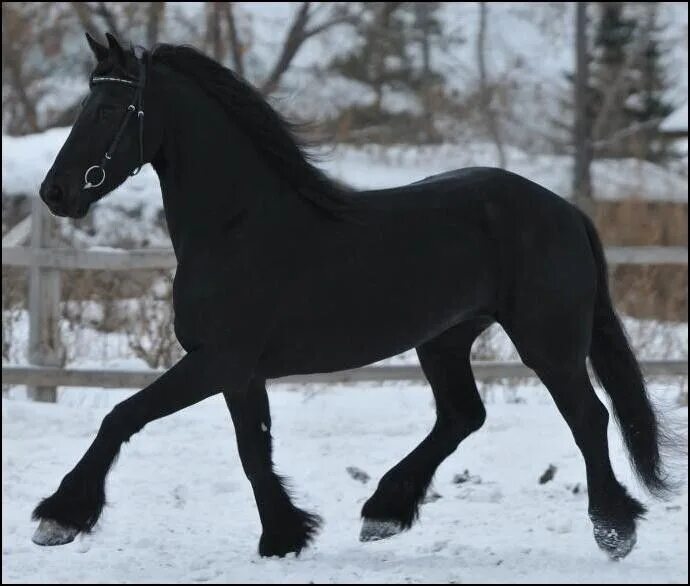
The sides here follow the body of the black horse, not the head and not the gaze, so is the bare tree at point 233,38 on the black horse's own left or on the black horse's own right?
on the black horse's own right

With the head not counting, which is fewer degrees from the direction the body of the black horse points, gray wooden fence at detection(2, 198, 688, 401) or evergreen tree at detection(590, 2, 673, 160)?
the gray wooden fence

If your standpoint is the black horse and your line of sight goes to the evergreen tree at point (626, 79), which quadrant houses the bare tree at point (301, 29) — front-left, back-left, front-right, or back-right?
front-left

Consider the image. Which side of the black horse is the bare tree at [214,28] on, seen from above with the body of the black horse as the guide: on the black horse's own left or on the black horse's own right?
on the black horse's own right

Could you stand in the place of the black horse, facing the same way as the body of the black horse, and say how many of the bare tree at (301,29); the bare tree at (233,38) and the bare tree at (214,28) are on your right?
3

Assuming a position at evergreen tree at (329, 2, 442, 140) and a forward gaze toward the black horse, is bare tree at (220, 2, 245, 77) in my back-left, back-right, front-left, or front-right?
front-right

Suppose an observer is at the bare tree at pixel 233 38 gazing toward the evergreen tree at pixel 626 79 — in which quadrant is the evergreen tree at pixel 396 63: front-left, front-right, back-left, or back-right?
front-left

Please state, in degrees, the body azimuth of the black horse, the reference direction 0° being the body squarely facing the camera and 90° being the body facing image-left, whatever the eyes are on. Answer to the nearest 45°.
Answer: approximately 90°

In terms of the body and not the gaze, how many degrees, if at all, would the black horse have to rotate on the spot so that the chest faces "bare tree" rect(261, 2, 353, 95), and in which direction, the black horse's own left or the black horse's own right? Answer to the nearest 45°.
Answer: approximately 90° to the black horse's own right

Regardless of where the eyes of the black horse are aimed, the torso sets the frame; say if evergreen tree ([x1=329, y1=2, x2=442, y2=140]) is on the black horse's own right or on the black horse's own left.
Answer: on the black horse's own right
